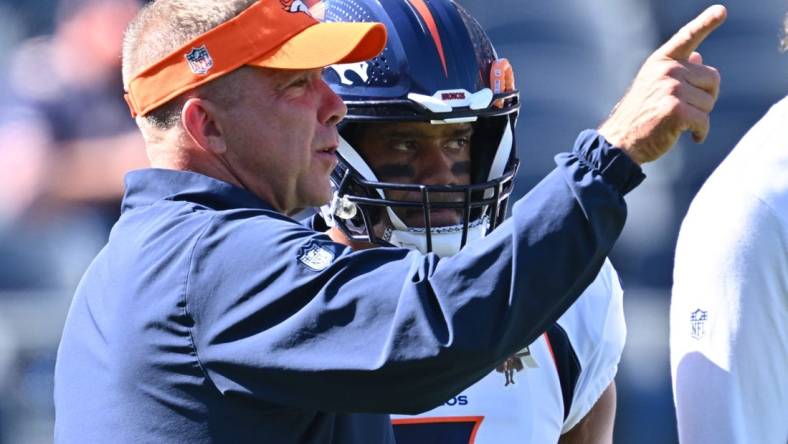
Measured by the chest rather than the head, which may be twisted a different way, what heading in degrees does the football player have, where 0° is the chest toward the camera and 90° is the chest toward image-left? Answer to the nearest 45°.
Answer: approximately 0°

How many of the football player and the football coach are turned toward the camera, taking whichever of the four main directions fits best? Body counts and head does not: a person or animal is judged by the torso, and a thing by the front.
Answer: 1

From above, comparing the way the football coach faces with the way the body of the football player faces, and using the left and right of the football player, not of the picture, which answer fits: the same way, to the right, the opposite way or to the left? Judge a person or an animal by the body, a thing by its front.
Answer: to the left

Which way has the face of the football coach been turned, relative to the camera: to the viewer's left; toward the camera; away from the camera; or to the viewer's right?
to the viewer's right

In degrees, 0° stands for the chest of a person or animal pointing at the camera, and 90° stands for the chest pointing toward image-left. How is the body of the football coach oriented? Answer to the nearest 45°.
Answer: approximately 270°

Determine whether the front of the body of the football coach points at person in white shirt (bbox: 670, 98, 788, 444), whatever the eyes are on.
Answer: yes
